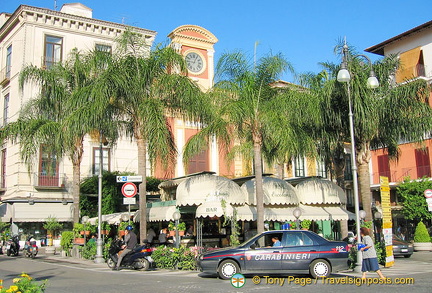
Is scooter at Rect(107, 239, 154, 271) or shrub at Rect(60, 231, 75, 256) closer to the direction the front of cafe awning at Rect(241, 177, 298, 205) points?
the scooter

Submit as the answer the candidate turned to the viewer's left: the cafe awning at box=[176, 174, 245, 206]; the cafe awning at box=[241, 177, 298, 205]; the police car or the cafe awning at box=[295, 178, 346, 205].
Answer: the police car

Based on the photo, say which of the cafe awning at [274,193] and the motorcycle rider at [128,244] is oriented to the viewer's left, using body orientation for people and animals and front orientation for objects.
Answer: the motorcycle rider

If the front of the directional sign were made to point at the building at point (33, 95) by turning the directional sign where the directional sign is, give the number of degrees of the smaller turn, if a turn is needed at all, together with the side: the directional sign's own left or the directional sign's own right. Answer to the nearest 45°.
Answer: approximately 135° to the directional sign's own right

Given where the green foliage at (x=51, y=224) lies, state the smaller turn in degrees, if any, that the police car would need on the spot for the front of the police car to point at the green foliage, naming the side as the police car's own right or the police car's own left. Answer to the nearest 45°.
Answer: approximately 45° to the police car's own right

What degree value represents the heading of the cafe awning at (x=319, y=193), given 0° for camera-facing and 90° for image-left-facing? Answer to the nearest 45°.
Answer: approximately 0°

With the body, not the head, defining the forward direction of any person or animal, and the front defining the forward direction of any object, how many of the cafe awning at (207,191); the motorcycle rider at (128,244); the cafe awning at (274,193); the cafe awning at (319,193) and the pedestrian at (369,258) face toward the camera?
3

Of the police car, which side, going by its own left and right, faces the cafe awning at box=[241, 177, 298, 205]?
right

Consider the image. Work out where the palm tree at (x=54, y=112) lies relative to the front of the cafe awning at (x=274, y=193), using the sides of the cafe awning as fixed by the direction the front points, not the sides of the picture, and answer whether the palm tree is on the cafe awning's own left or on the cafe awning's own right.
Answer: on the cafe awning's own right

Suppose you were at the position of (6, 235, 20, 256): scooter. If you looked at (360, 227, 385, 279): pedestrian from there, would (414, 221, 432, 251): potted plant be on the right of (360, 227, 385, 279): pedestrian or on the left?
left

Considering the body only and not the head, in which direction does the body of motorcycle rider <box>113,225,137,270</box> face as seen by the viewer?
to the viewer's left

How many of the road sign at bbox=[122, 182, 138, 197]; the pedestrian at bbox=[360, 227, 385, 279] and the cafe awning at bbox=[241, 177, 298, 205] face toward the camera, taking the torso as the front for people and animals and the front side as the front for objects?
2
